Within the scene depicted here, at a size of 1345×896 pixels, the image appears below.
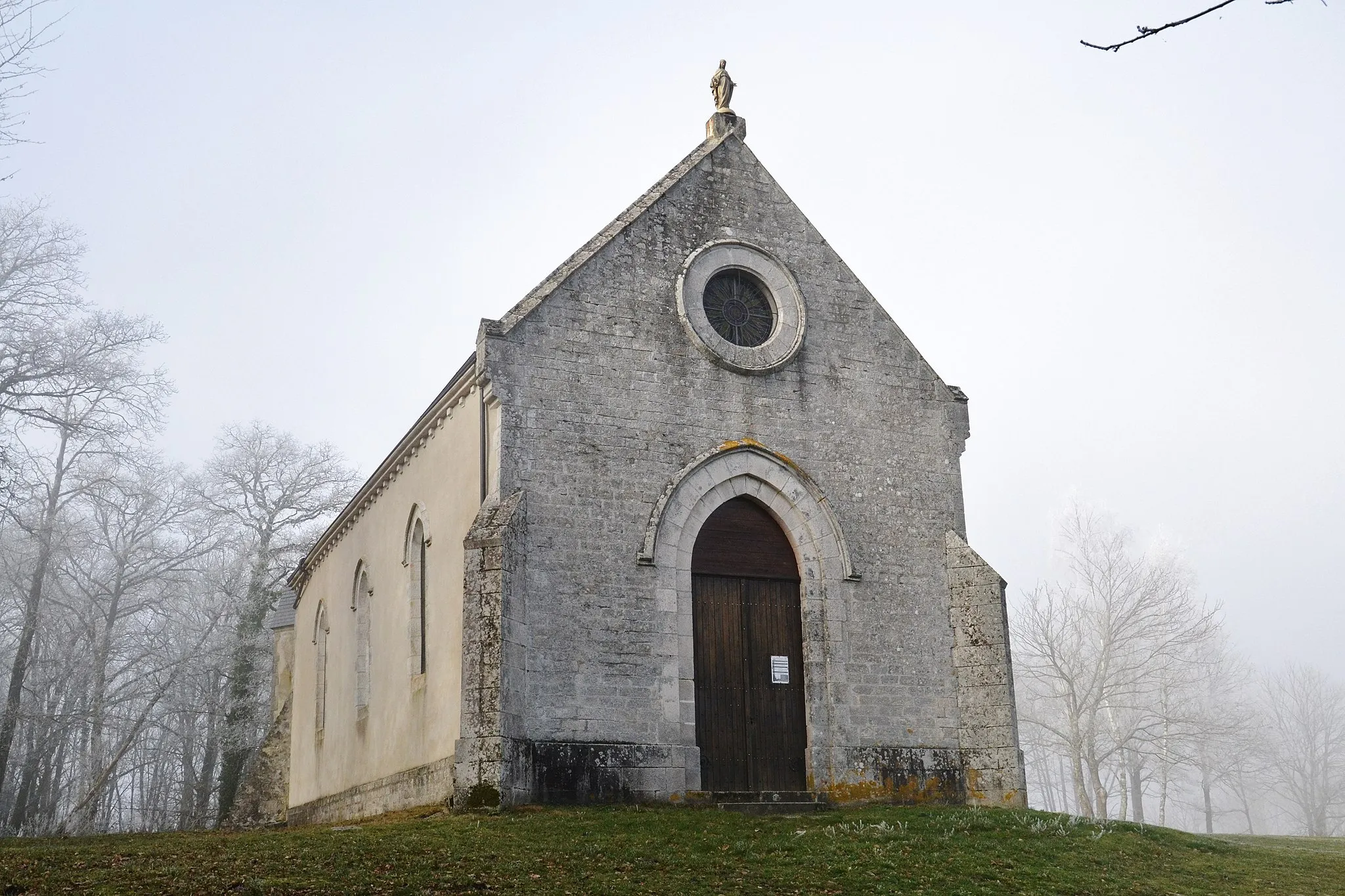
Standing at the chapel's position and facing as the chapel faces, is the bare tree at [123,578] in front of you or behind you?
behind

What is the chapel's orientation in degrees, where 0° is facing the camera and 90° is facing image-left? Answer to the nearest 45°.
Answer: approximately 315°
